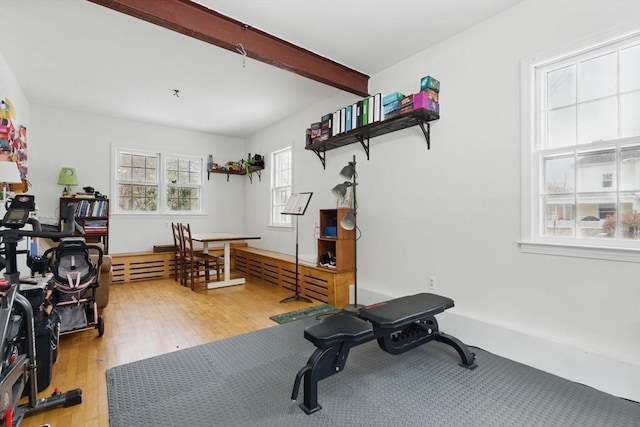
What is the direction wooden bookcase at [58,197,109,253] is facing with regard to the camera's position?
facing the viewer

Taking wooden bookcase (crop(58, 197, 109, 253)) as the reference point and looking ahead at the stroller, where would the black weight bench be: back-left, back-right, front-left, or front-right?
front-left

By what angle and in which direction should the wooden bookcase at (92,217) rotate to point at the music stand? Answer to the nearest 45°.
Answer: approximately 45° to its left

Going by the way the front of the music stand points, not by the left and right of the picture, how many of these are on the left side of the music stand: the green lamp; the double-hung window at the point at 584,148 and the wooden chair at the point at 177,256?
1

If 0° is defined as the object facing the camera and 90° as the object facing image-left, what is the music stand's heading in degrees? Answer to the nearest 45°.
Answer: approximately 45°

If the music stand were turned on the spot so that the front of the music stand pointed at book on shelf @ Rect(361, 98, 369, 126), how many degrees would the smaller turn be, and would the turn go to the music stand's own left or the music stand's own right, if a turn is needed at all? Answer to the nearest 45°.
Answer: approximately 90° to the music stand's own left

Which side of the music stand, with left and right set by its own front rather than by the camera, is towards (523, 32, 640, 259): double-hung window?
left

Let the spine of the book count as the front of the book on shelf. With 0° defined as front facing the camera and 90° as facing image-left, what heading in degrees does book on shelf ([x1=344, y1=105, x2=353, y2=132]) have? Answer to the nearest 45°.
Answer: approximately 45°

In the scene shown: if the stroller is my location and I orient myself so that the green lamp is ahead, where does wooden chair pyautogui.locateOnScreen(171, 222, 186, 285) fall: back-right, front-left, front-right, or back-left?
front-right

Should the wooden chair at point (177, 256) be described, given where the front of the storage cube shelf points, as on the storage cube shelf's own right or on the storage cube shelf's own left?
on the storage cube shelf's own right

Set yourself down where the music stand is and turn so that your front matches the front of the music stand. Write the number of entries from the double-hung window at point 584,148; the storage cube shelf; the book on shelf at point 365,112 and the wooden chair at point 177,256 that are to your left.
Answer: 3

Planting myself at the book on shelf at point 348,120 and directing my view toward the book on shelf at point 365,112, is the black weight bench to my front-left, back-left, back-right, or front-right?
front-right

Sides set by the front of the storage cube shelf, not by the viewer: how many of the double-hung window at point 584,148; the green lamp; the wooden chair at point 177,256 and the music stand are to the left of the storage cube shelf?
1

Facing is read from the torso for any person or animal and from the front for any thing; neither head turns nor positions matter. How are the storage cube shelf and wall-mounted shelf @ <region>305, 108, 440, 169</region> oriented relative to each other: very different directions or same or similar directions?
same or similar directions

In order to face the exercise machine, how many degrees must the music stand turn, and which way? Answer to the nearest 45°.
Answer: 0° — it already faces it

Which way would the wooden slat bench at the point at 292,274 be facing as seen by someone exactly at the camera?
facing the viewer and to the left of the viewer

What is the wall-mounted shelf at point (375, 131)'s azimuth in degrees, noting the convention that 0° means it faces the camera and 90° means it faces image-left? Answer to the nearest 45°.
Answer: approximately 45°

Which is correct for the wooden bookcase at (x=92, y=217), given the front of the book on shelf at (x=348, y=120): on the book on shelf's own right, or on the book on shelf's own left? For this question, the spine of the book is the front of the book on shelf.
on the book on shelf's own right
